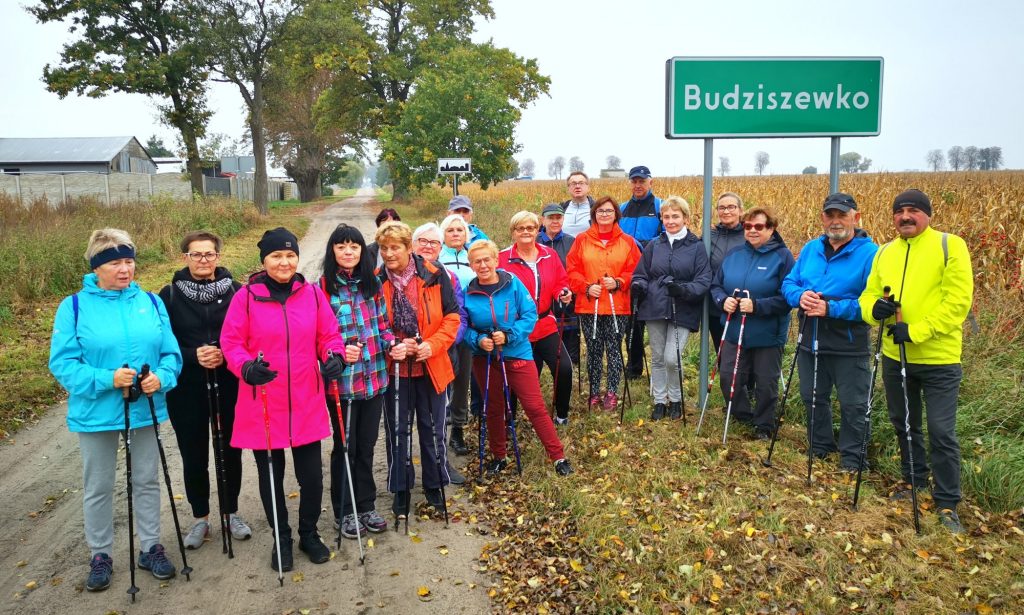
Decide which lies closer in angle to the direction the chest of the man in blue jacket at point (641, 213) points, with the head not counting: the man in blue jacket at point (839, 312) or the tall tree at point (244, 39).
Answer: the man in blue jacket

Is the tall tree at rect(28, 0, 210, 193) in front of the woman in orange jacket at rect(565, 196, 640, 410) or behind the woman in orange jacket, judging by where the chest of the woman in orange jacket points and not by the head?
behind

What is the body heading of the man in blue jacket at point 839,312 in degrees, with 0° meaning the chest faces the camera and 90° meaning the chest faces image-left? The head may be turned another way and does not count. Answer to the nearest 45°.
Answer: approximately 45°

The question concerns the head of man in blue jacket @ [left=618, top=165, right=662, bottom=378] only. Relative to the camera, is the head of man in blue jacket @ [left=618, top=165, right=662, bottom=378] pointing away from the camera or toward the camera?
toward the camera

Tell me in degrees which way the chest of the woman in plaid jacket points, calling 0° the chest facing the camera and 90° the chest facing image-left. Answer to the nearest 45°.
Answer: approximately 0°

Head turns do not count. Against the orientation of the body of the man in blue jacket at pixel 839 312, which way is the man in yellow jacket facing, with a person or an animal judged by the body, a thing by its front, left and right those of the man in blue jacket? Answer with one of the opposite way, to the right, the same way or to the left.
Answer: the same way

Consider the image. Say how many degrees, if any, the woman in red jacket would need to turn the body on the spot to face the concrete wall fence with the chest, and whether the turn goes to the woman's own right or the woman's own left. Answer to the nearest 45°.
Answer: approximately 135° to the woman's own right

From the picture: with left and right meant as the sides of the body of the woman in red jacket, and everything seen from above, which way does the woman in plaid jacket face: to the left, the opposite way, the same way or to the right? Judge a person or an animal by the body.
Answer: the same way

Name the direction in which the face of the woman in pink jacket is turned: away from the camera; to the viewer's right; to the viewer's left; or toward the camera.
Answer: toward the camera

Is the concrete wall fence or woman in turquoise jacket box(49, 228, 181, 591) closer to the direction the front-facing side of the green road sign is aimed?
the woman in turquoise jacket

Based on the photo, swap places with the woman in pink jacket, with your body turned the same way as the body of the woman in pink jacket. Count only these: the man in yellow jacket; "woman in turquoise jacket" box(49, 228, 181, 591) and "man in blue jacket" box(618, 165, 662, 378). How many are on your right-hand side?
1

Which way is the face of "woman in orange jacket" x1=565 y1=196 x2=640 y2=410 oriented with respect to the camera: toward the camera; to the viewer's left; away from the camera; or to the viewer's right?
toward the camera

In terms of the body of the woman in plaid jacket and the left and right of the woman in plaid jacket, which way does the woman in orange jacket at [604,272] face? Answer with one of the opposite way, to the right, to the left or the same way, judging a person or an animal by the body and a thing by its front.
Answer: the same way

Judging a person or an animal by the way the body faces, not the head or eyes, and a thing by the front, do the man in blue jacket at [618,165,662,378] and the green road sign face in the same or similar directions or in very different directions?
same or similar directions

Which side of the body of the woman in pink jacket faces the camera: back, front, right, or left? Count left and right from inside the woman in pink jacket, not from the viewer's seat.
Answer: front
